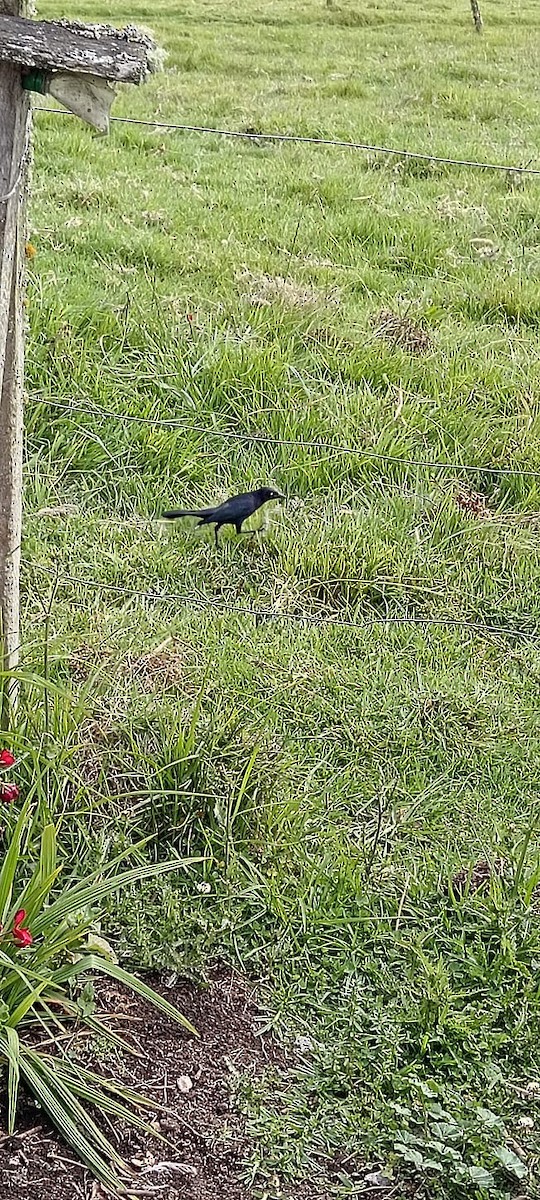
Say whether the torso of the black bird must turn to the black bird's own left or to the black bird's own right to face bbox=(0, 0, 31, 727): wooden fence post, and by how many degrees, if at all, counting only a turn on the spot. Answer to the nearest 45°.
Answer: approximately 90° to the black bird's own right

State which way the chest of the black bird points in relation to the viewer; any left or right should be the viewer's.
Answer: facing to the right of the viewer

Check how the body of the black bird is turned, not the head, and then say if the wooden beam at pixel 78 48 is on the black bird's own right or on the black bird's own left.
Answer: on the black bird's own right
